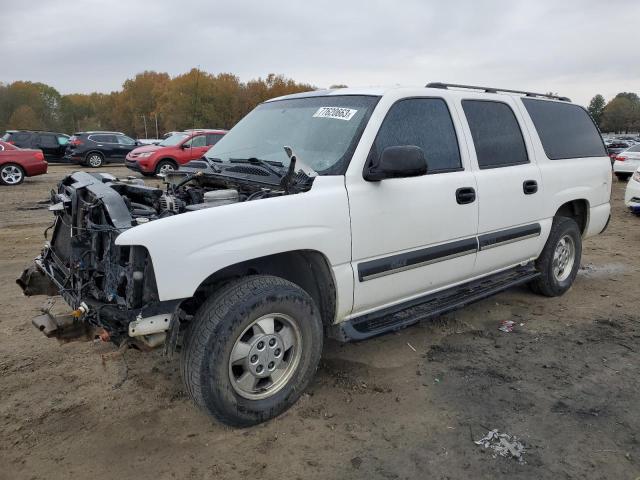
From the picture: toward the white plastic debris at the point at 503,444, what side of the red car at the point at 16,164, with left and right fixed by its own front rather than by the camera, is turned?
left

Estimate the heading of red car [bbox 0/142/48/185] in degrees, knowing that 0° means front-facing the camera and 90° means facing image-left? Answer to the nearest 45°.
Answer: approximately 90°

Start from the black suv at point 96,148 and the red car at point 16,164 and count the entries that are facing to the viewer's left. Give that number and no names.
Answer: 1

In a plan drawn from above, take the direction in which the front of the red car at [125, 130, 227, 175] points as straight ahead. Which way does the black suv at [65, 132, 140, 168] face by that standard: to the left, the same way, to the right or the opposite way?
the opposite way

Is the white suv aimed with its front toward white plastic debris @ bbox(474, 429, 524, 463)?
no

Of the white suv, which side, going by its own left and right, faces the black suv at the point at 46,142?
right

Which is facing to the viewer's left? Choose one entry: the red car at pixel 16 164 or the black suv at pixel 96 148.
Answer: the red car

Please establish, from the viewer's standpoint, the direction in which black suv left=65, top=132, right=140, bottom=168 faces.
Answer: facing away from the viewer and to the right of the viewer

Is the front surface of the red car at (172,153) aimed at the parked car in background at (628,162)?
no

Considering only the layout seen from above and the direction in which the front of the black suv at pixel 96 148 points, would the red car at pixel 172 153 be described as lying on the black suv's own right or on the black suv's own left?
on the black suv's own right

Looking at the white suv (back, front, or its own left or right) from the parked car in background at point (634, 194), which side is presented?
back

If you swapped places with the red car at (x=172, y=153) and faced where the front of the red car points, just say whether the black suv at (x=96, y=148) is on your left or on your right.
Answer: on your right

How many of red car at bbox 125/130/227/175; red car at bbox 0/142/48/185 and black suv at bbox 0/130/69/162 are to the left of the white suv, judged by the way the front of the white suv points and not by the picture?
0

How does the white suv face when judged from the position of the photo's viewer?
facing the viewer and to the left of the viewer

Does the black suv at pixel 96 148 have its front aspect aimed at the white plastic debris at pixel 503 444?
no
